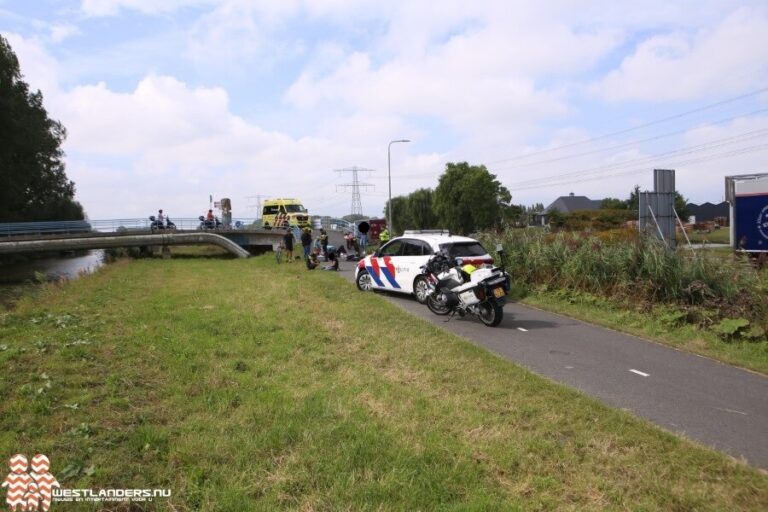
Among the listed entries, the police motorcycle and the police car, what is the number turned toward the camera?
0

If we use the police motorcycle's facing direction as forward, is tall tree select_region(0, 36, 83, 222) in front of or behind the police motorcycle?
in front

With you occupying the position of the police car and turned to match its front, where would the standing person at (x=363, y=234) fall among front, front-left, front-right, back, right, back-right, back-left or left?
front-right

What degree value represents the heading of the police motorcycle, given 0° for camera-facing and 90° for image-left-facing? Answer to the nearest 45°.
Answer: approximately 135°

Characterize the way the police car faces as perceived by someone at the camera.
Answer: facing away from the viewer and to the left of the viewer

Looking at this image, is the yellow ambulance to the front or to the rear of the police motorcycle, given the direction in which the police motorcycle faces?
to the front

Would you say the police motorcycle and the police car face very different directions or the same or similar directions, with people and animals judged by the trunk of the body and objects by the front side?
same or similar directions

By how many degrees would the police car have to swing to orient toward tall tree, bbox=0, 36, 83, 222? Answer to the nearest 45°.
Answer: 0° — it already faces it
